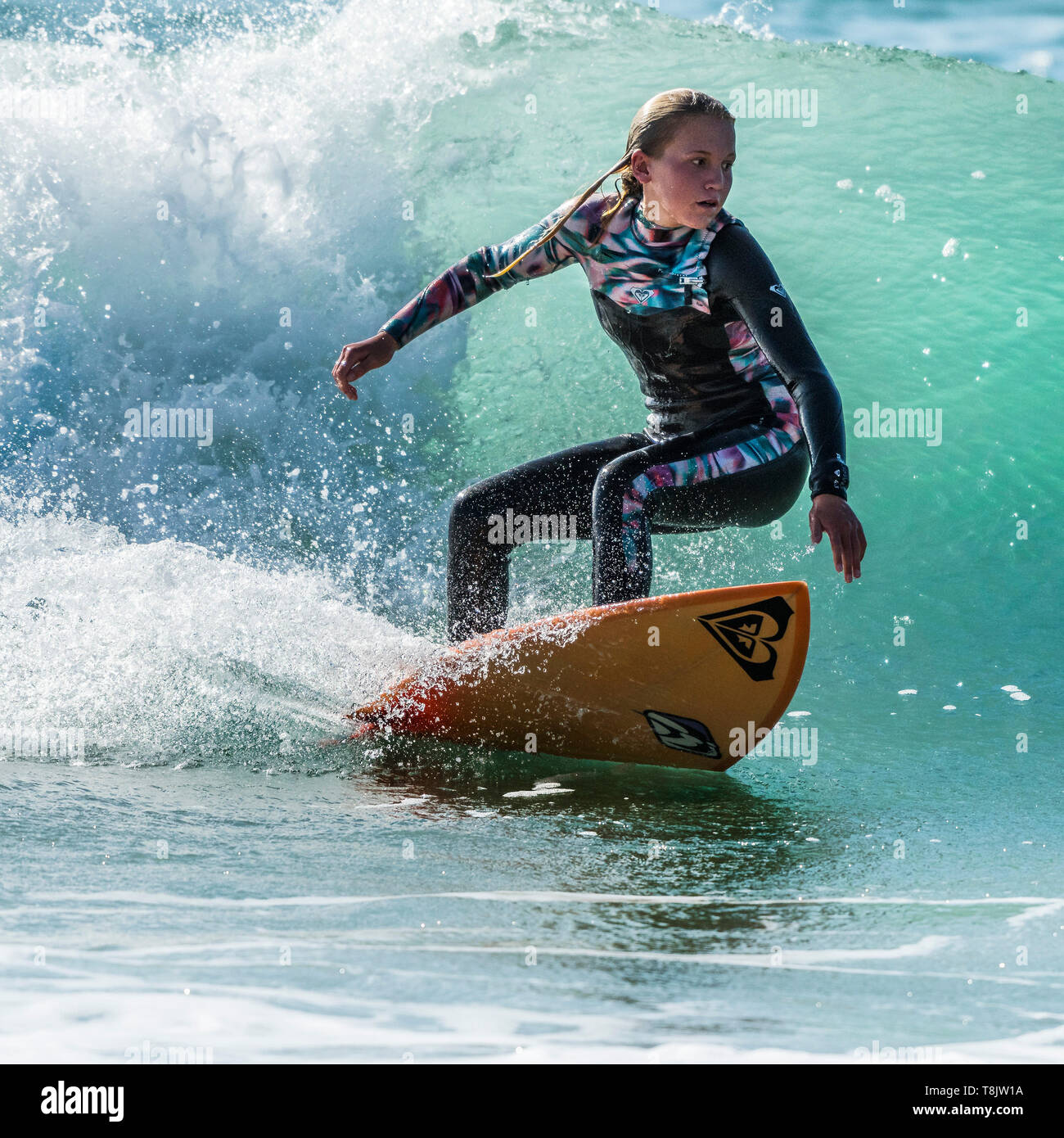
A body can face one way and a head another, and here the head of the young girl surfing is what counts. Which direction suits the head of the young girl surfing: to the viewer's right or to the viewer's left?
to the viewer's right

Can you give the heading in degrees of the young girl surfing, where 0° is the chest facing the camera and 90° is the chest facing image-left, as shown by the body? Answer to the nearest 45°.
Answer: approximately 45°
